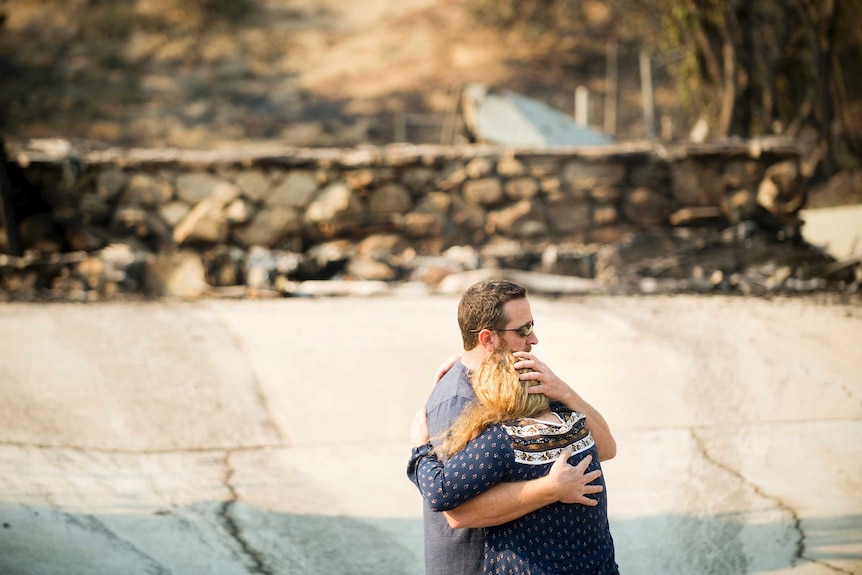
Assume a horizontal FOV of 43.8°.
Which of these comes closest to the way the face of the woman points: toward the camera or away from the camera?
away from the camera

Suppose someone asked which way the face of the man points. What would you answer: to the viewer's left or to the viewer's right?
to the viewer's right

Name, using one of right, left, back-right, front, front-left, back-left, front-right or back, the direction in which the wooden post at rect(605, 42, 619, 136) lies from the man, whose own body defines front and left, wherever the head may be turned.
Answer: left

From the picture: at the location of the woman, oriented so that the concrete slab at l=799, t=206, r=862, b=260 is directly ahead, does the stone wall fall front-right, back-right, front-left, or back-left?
front-left

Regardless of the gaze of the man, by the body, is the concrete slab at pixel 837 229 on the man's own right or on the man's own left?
on the man's own left
